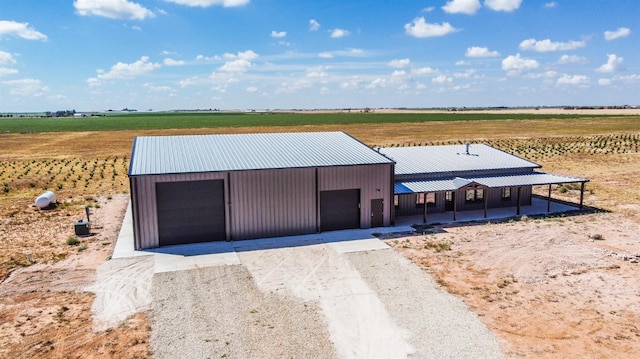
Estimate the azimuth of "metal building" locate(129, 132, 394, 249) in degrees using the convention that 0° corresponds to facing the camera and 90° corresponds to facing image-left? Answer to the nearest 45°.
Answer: approximately 0°

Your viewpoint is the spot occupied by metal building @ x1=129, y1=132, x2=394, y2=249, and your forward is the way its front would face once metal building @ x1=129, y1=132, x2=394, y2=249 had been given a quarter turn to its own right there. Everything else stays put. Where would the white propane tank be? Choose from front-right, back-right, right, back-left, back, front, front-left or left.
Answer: front-right

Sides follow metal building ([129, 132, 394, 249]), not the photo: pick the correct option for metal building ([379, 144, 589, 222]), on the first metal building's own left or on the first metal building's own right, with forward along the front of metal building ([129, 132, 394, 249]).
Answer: on the first metal building's own left

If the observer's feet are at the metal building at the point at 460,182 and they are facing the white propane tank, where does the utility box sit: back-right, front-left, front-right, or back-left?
front-left

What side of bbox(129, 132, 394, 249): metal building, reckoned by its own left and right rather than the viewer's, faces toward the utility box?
right

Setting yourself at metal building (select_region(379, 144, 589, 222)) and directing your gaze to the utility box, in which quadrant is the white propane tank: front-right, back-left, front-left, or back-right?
front-right
